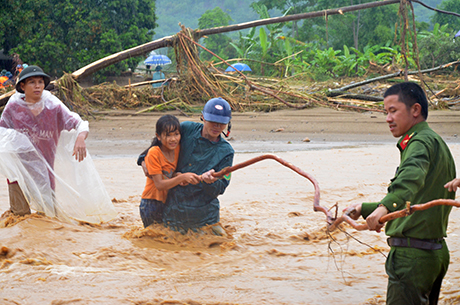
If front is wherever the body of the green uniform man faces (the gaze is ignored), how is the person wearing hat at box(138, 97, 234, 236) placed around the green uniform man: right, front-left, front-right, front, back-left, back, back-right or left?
front-right

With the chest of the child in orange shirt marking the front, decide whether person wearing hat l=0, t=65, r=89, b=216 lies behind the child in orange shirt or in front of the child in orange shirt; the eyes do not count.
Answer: behind

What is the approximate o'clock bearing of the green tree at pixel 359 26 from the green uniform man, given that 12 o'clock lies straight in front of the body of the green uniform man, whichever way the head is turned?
The green tree is roughly at 3 o'clock from the green uniform man.

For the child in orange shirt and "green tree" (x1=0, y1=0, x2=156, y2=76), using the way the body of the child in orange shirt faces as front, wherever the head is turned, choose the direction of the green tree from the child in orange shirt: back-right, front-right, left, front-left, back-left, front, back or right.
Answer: back-left

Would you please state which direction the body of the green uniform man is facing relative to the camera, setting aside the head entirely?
to the viewer's left

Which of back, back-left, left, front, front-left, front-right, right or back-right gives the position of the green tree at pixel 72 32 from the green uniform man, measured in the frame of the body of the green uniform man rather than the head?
front-right

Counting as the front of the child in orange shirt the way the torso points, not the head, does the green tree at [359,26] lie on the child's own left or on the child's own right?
on the child's own left

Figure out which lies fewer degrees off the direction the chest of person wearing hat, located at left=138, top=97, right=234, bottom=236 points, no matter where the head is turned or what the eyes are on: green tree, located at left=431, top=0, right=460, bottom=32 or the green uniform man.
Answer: the green uniform man

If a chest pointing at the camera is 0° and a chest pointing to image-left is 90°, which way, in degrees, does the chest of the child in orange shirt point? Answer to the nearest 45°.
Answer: approximately 315°

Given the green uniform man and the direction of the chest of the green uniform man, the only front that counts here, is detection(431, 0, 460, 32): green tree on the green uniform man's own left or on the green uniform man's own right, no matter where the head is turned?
on the green uniform man's own right

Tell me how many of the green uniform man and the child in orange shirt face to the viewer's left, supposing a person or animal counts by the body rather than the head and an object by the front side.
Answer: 1

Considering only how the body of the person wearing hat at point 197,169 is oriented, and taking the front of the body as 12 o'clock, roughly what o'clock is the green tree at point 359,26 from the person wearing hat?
The green tree is roughly at 8 o'clock from the person wearing hat.

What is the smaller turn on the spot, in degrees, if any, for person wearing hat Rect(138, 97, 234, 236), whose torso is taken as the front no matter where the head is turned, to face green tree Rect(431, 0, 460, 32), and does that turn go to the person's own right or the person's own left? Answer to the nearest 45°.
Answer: approximately 90° to the person's own left

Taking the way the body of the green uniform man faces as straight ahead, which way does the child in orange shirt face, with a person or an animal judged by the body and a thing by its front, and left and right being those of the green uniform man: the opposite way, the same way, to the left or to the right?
the opposite way
